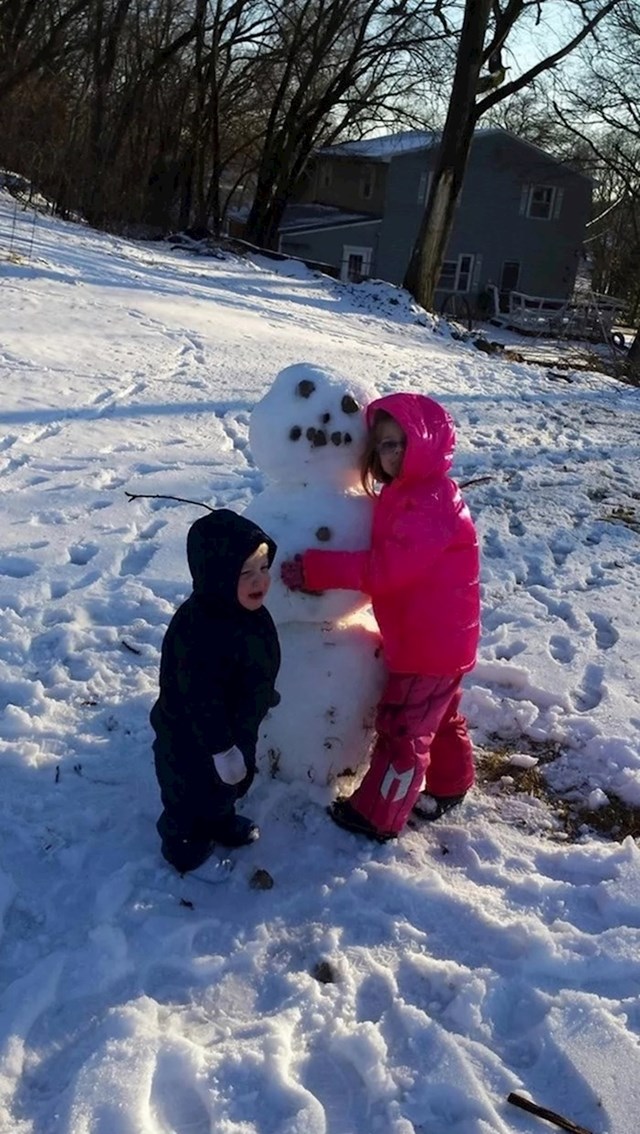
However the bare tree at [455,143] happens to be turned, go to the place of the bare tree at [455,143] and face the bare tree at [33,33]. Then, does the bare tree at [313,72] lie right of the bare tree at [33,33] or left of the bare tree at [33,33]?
right

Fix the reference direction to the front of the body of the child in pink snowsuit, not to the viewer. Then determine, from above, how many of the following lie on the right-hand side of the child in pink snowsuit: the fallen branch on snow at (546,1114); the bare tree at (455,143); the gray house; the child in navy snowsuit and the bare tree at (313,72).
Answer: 3

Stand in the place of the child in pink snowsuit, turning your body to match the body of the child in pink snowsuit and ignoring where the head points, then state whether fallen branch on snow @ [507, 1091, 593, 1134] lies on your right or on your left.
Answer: on your left

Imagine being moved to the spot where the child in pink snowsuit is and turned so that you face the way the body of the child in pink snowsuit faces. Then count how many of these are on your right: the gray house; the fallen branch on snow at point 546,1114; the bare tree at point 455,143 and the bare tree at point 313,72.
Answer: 3

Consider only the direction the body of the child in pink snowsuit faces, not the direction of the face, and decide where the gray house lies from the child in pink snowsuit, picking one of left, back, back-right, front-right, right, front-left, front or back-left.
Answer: right

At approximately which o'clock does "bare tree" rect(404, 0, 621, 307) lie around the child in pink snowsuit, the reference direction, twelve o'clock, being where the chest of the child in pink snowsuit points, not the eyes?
The bare tree is roughly at 3 o'clock from the child in pink snowsuit.

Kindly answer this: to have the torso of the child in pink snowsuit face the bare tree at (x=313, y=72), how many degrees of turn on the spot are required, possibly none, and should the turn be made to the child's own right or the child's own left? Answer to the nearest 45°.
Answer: approximately 90° to the child's own right

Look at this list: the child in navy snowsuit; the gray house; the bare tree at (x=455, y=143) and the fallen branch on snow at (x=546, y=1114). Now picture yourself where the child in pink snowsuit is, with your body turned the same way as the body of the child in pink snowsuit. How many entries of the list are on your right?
2

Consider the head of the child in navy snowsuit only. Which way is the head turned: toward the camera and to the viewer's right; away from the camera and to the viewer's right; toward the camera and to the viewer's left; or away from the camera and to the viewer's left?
toward the camera and to the viewer's right

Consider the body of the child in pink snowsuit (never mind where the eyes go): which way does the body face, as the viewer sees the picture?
to the viewer's left

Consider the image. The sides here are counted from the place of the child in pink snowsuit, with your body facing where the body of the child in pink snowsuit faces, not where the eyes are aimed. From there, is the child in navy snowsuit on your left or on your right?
on your left
